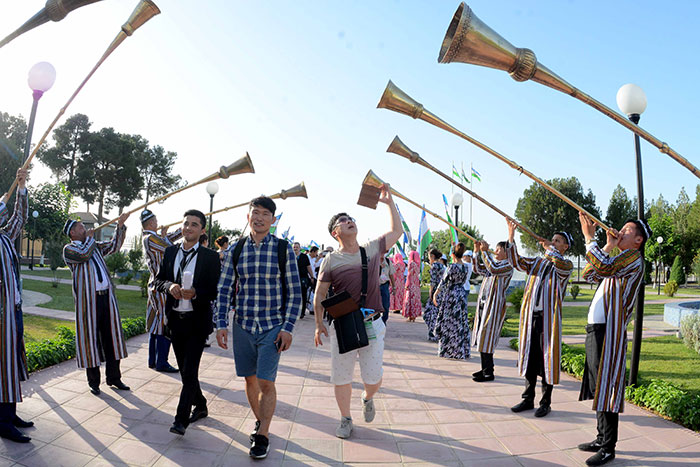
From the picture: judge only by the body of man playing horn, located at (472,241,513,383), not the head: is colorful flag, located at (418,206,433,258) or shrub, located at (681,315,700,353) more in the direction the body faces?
the colorful flag

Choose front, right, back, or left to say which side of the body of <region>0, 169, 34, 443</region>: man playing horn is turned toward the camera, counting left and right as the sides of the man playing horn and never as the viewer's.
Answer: right

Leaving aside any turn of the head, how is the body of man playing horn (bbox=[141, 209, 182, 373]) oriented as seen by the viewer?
to the viewer's right

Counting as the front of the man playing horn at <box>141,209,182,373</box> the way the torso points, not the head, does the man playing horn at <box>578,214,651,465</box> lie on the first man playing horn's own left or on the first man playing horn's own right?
on the first man playing horn's own right

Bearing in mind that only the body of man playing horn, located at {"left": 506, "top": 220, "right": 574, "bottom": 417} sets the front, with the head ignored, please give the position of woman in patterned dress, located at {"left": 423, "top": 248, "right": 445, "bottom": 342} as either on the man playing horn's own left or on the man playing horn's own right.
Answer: on the man playing horn's own right

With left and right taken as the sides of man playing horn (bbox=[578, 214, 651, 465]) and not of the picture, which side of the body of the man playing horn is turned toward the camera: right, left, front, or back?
left

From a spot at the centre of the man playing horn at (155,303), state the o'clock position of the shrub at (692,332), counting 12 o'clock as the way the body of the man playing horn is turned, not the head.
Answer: The shrub is roughly at 12 o'clock from the man playing horn.

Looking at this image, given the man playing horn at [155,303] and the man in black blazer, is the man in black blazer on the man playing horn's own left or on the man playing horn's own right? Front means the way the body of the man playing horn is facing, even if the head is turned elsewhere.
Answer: on the man playing horn's own right
